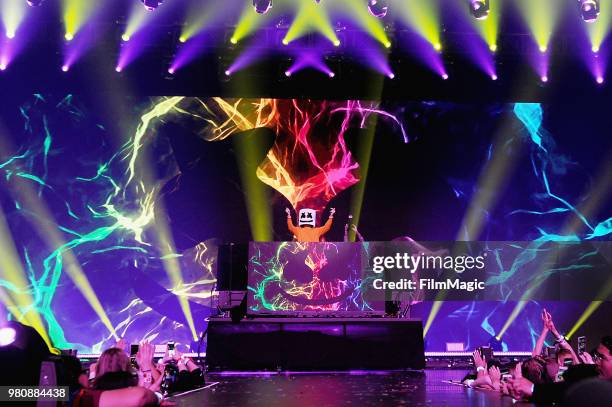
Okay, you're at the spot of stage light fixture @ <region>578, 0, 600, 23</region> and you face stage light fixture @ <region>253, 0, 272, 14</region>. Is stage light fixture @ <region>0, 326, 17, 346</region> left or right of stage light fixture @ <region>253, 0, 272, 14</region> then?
left

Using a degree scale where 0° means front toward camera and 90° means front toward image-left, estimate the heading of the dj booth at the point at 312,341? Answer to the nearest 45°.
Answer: approximately 0°
